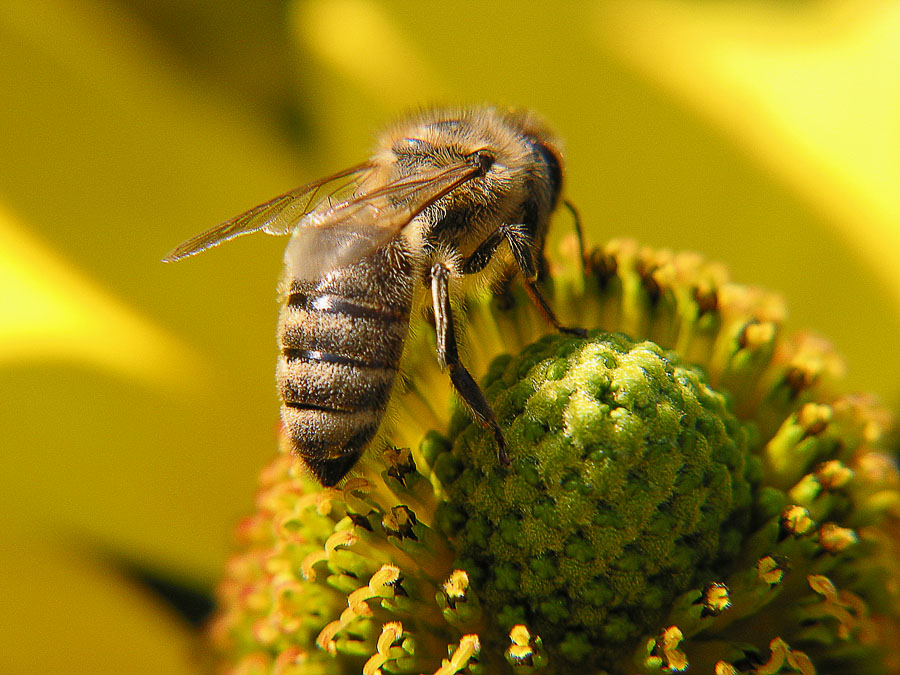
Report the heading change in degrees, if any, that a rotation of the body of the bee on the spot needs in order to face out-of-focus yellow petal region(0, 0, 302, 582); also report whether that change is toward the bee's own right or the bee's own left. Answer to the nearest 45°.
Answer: approximately 135° to the bee's own left

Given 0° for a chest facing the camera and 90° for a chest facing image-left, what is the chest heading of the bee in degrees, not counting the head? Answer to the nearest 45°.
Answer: approximately 270°

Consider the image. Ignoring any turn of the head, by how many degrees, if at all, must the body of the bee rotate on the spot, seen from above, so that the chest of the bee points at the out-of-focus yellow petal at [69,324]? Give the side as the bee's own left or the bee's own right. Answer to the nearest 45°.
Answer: approximately 135° to the bee's own left

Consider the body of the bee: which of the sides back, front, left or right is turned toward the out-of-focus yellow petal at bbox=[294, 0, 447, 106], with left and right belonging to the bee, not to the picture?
left

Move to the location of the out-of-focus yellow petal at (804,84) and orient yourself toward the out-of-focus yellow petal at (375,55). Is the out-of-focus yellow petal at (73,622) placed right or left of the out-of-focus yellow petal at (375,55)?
left
